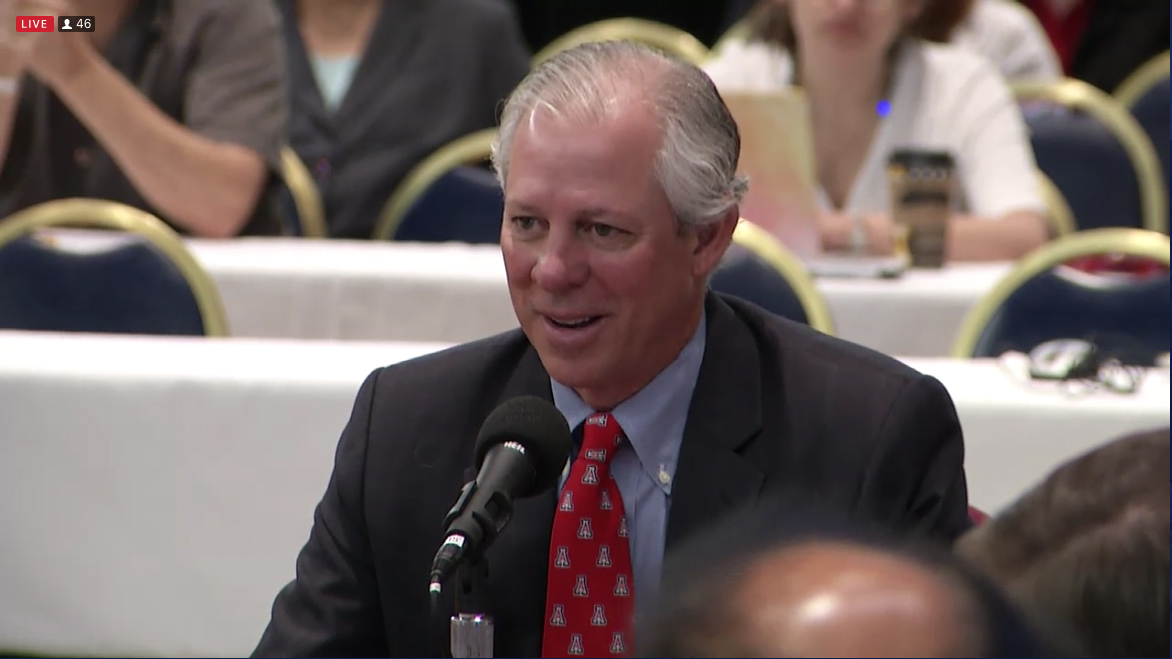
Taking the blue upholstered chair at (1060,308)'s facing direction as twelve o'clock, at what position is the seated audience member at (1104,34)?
The seated audience member is roughly at 6 o'clock from the blue upholstered chair.

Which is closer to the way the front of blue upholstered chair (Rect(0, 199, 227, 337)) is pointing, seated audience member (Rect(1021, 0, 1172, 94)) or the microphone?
the microphone

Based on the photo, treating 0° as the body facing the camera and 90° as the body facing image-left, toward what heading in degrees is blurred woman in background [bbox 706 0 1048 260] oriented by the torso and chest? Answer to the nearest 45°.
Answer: approximately 0°

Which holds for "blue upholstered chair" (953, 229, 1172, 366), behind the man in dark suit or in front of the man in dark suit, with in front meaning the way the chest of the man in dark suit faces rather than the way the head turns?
behind

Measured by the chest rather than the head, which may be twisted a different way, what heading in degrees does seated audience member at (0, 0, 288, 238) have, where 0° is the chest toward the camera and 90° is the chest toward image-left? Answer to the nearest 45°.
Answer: approximately 45°

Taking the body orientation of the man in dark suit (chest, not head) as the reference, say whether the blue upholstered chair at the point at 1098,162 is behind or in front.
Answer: behind

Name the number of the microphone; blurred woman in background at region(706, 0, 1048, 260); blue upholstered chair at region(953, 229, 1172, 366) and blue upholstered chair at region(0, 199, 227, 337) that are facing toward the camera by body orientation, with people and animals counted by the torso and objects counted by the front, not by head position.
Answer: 3
